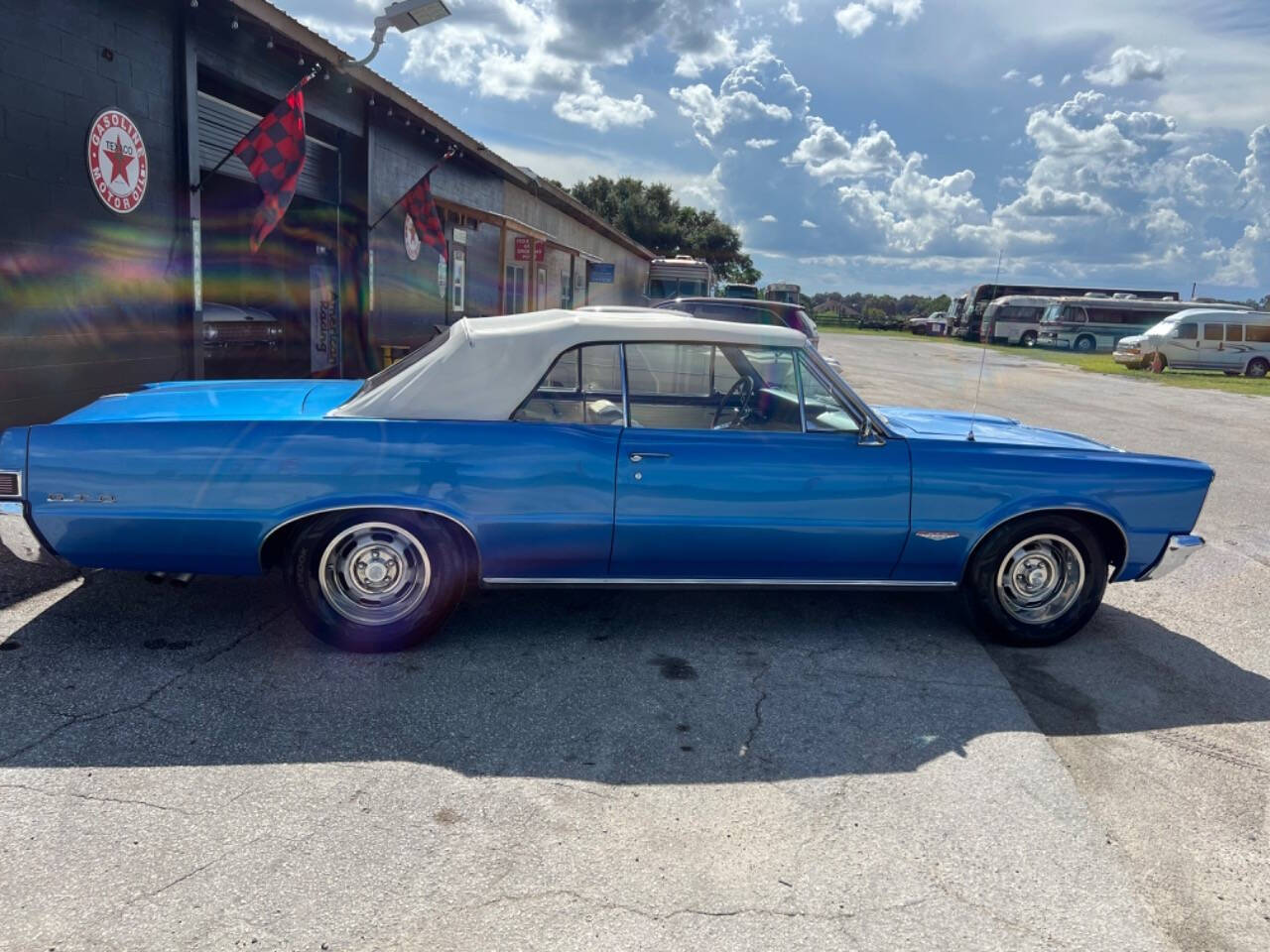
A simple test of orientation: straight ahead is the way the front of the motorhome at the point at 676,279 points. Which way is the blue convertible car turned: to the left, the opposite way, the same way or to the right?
to the left

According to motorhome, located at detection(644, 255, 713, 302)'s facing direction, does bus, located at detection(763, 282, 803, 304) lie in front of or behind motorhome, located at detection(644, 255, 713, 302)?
behind

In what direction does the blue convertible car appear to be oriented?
to the viewer's right

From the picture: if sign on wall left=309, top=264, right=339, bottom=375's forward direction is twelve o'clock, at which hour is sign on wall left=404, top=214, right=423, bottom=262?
sign on wall left=404, top=214, right=423, bottom=262 is roughly at 9 o'clock from sign on wall left=309, top=264, right=339, bottom=375.

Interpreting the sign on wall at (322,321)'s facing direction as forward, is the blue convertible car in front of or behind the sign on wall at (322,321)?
in front

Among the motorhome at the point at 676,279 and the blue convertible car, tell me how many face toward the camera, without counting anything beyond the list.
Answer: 1

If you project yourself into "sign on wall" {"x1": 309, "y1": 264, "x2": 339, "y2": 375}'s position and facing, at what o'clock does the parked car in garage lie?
The parked car in garage is roughly at 2 o'clock from the sign on wall.

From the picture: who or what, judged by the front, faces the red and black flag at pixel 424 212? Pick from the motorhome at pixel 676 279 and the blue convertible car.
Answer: the motorhome

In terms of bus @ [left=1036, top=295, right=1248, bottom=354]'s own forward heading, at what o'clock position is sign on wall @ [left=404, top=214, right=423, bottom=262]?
The sign on wall is roughly at 11 o'clock from the bus.

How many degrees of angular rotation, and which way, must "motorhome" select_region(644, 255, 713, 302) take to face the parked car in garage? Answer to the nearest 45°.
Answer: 0° — it already faces it

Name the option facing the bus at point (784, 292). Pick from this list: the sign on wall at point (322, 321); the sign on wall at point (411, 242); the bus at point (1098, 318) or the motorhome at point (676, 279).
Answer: the bus at point (1098, 318)

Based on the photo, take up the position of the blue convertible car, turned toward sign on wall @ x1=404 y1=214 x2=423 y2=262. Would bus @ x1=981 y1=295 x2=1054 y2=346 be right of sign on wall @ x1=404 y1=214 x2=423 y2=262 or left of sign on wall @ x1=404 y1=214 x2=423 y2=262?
right

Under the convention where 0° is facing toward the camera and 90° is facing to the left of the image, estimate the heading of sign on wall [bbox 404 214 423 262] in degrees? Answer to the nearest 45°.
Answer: approximately 315°

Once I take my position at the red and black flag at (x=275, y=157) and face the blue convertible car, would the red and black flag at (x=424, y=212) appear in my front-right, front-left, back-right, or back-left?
back-left

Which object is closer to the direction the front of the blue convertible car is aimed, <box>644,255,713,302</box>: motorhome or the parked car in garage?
the motorhome

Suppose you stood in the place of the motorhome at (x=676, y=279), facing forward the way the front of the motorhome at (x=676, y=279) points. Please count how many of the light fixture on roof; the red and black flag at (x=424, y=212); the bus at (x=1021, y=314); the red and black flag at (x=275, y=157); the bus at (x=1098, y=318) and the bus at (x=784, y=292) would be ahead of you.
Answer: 3
